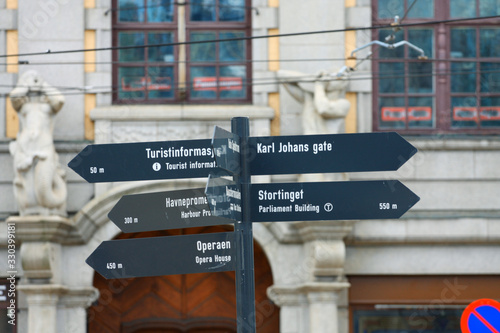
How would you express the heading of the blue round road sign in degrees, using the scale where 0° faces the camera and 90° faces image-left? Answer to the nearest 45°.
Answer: approximately 0°

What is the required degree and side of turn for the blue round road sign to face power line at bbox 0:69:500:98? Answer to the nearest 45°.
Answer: approximately 135° to its right

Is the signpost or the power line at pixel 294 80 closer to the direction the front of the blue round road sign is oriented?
the signpost

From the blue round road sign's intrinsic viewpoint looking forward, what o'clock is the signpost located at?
The signpost is roughly at 2 o'clock from the blue round road sign.
